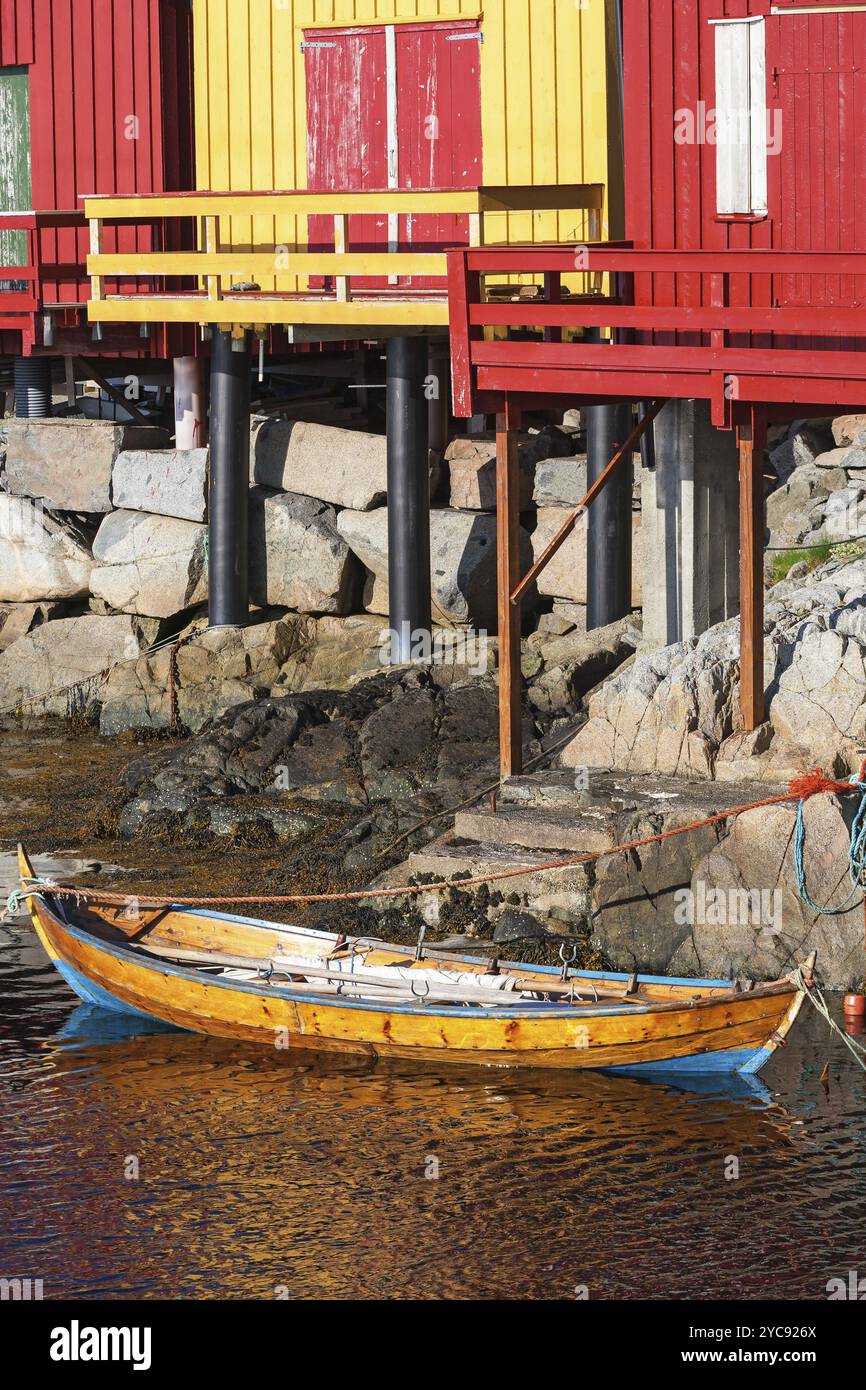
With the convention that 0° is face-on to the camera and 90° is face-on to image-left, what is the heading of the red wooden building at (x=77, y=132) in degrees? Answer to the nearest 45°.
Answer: approximately 0°

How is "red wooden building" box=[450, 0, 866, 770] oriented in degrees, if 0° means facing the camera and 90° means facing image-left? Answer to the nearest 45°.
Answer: approximately 0°

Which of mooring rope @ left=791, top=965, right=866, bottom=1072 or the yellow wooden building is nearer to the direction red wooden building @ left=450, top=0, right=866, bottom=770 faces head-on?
the mooring rope

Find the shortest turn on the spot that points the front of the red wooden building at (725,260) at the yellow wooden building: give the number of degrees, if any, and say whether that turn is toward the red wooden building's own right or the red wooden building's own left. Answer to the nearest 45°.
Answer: approximately 135° to the red wooden building's own right

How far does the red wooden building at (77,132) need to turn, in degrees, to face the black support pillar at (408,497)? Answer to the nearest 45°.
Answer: approximately 45° to its left

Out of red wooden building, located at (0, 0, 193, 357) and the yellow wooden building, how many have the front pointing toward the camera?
2

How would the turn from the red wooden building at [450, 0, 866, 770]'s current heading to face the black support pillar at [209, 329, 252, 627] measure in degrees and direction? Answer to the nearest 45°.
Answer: approximately 135° to its right
